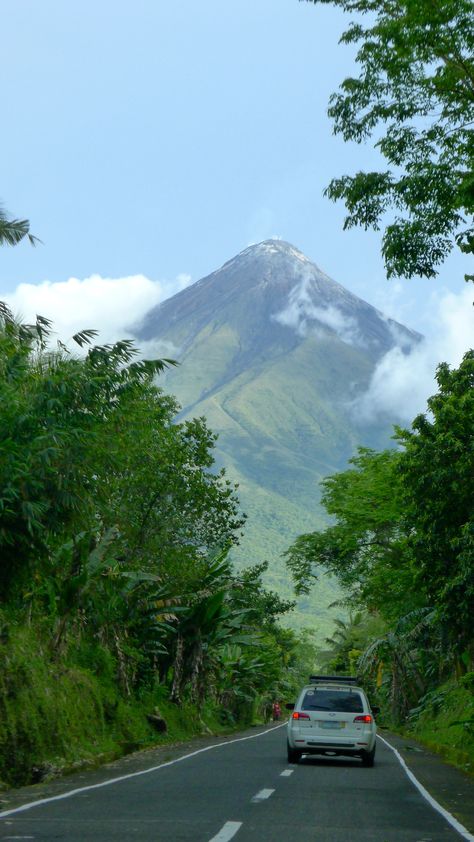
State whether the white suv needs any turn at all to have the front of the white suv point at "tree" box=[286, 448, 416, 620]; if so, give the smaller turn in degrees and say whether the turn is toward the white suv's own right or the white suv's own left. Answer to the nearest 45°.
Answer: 0° — it already faces it

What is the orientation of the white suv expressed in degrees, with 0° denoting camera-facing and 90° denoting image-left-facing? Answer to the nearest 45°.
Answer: approximately 180°
